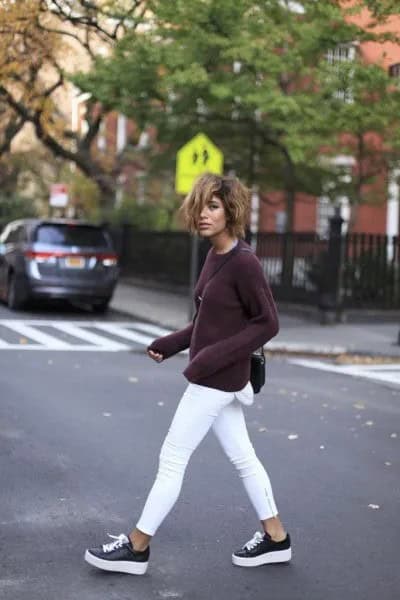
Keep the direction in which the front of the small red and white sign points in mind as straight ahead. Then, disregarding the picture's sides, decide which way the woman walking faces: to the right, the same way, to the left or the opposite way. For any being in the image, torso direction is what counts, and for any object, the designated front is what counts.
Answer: to the right

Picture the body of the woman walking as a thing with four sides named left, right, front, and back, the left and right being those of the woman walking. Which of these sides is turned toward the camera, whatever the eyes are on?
left

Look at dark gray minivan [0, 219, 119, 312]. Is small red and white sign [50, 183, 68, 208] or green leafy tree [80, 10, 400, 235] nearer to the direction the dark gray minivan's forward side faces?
the small red and white sign

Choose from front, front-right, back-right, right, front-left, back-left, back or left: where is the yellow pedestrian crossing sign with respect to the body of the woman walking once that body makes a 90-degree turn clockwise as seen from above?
front

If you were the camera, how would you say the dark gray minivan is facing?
facing away from the viewer and to the left of the viewer

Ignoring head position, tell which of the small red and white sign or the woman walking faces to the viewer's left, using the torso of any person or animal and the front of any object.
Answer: the woman walking

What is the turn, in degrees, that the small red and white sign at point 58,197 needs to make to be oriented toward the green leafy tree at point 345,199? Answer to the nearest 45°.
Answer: approximately 90° to its left

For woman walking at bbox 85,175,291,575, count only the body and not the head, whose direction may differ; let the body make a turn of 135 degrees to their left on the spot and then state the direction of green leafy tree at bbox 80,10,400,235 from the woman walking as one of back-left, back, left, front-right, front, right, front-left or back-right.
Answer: back-left

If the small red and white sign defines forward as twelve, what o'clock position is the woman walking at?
The woman walking is roughly at 12 o'clock from the small red and white sign.

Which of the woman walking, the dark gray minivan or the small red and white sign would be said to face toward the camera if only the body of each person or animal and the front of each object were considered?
the small red and white sign

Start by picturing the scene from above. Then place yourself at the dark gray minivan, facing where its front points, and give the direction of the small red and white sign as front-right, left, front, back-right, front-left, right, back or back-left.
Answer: front-right

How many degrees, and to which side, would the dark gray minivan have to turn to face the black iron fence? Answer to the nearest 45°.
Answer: approximately 135° to its right

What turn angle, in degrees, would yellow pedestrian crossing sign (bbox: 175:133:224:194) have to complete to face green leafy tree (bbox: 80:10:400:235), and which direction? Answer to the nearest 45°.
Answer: approximately 180°

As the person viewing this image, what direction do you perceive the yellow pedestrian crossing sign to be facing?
facing the viewer
